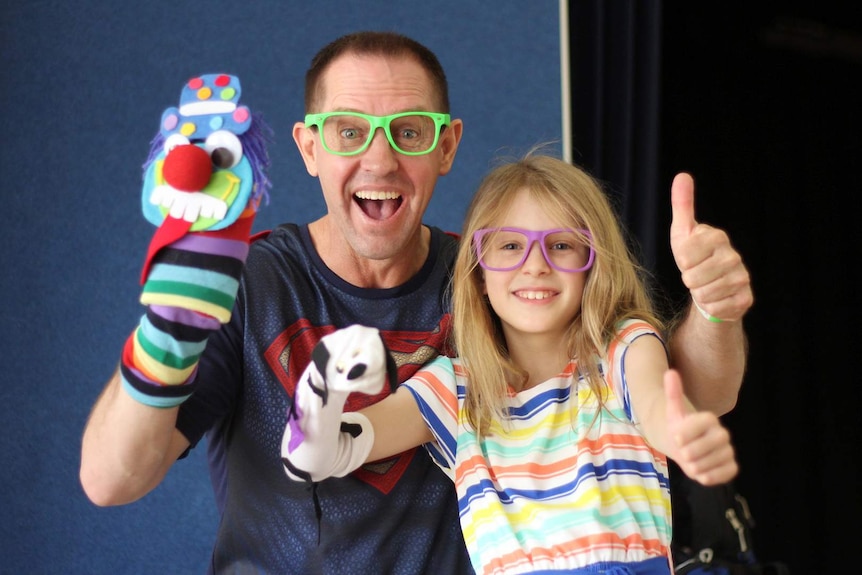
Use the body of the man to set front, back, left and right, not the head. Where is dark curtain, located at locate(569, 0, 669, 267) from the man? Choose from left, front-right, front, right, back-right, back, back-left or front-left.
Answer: back-left

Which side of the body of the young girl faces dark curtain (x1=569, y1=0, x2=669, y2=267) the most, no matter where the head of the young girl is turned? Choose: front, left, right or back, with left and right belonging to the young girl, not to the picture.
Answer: back

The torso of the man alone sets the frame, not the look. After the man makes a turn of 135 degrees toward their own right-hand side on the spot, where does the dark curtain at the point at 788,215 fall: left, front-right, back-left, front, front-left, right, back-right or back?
right

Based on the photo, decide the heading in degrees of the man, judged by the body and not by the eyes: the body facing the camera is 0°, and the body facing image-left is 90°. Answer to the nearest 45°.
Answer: approximately 0°

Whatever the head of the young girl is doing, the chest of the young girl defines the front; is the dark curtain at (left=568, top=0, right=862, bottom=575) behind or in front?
behind
